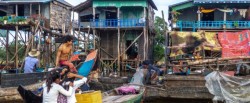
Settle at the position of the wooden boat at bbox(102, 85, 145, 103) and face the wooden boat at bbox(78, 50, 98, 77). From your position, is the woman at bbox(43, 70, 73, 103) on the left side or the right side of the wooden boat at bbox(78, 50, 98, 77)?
left

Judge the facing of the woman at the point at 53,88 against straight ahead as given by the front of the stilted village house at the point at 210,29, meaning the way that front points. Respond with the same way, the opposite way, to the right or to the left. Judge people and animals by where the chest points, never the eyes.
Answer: the opposite way

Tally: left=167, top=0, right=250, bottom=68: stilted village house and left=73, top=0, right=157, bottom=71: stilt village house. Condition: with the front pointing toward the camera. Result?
2

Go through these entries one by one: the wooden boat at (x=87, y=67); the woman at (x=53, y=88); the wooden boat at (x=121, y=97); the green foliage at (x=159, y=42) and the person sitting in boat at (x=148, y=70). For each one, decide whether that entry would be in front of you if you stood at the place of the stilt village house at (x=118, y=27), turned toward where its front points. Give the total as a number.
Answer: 4

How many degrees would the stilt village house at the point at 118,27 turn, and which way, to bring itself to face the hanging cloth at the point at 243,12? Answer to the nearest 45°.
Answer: approximately 90° to its left

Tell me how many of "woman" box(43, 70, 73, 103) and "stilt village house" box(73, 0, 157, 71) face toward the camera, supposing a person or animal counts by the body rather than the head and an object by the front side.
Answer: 1

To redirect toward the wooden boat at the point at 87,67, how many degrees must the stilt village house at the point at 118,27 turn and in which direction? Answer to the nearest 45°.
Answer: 0° — it already faces it

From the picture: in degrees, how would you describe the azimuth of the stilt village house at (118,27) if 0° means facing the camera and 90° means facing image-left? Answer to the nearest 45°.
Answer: approximately 0°

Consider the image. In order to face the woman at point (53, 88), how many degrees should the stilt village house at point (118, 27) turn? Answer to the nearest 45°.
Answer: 0° — it already faces them

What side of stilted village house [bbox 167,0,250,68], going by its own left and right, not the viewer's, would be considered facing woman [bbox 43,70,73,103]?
front

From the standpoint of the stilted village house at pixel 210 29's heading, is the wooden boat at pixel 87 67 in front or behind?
in front

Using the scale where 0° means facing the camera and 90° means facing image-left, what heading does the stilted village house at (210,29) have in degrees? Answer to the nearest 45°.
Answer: approximately 0°

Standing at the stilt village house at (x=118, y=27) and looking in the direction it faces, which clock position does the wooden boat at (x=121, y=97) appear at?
The wooden boat is roughly at 12 o'clock from the stilt village house.
